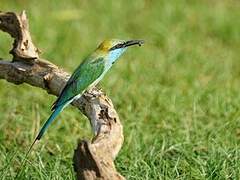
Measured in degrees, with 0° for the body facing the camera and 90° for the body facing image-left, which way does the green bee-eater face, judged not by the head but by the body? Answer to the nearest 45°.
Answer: approximately 270°
